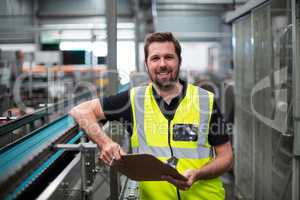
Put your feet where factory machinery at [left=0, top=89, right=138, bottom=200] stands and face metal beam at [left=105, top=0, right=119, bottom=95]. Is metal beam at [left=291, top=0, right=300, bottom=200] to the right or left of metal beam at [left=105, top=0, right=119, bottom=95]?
right

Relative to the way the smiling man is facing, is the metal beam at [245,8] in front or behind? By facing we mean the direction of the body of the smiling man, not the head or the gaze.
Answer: behind

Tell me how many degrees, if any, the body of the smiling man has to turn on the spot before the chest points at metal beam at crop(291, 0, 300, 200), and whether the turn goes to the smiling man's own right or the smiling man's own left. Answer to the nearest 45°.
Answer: approximately 135° to the smiling man's own left

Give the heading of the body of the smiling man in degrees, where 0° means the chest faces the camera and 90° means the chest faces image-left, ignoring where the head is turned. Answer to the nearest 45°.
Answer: approximately 0°

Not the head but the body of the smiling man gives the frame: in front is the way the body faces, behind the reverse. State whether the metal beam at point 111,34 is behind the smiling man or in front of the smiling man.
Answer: behind
